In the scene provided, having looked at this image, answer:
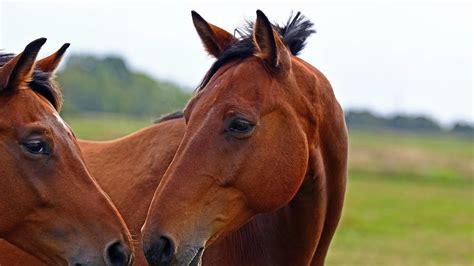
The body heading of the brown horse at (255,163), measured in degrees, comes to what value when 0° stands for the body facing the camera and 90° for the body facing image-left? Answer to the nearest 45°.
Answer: approximately 45°
